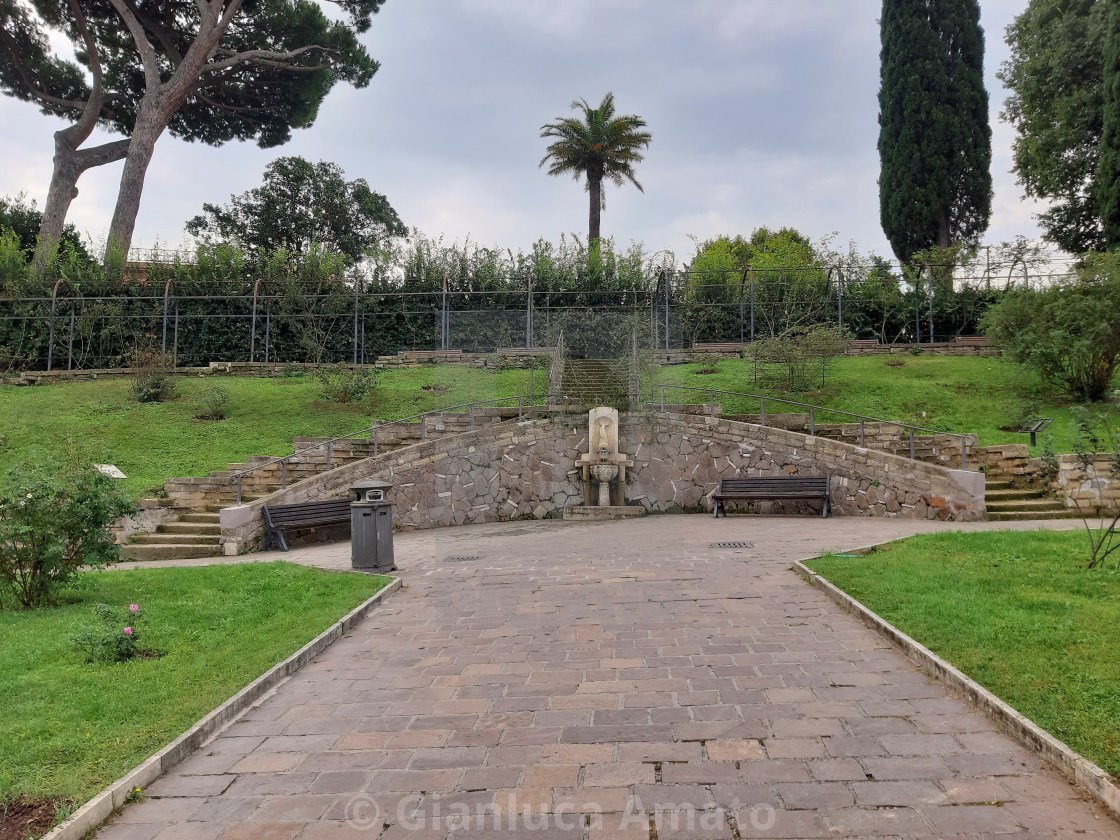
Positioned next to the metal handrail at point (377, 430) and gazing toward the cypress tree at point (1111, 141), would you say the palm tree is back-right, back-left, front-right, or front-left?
front-left

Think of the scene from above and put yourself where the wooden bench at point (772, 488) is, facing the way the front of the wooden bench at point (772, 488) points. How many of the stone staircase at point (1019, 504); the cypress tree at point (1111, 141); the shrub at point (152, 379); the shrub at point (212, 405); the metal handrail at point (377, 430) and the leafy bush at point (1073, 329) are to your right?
3

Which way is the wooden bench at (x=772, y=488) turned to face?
toward the camera

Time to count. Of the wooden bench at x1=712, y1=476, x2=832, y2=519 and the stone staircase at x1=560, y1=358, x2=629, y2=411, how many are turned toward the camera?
2

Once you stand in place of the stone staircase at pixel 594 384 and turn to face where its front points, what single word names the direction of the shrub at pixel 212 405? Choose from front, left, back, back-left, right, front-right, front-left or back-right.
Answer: right

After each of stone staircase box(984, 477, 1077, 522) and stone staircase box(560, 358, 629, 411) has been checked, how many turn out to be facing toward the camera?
2

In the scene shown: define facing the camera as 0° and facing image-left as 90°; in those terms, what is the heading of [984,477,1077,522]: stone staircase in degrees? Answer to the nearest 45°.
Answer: approximately 0°

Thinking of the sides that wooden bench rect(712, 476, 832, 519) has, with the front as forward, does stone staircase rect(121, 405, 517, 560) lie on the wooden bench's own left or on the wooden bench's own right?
on the wooden bench's own right

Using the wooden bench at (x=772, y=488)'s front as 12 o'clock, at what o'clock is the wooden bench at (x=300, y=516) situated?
the wooden bench at (x=300, y=516) is roughly at 2 o'clock from the wooden bench at (x=772, y=488).

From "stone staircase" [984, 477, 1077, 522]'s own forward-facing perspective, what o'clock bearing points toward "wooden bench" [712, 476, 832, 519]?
The wooden bench is roughly at 3 o'clock from the stone staircase.

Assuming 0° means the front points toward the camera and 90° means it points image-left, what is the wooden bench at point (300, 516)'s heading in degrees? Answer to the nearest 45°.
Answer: approximately 315°

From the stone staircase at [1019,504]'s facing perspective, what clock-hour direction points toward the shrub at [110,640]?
The shrub is roughly at 1 o'clock from the stone staircase.

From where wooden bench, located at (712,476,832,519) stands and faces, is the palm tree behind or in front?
behind

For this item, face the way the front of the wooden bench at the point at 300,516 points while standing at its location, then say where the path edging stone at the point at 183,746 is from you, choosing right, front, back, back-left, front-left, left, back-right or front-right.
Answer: front-right

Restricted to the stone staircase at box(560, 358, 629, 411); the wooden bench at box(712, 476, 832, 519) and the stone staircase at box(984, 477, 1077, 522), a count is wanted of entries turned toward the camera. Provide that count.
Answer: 3
